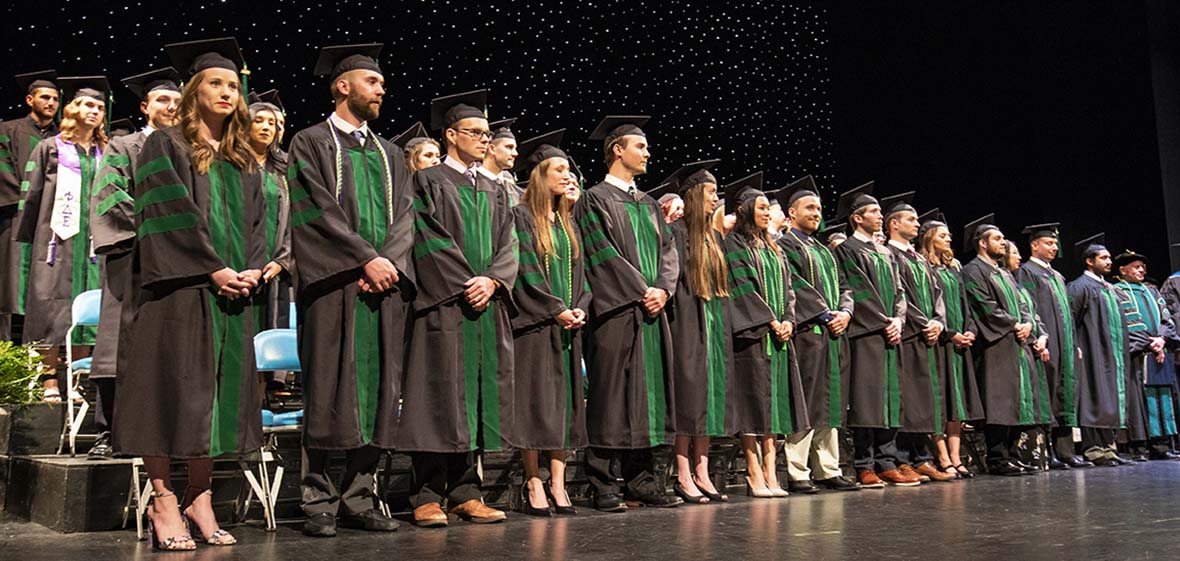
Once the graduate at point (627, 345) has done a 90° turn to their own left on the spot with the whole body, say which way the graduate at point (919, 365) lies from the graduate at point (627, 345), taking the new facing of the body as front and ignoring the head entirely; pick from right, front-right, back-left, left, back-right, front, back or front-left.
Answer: front

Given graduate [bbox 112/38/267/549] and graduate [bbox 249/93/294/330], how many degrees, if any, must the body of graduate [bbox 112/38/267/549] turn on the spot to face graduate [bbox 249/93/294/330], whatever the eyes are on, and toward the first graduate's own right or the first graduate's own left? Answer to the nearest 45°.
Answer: approximately 135° to the first graduate's own left

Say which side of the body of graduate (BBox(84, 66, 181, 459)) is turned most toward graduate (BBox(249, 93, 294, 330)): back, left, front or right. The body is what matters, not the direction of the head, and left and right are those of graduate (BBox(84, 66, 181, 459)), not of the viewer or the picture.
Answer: left

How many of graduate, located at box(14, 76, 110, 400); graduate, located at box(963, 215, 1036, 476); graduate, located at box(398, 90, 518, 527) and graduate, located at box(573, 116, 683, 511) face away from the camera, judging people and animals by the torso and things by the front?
0

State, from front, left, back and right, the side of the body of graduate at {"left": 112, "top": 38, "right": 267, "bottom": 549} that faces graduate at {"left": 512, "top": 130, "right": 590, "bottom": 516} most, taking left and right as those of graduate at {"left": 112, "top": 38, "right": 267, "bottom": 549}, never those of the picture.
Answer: left

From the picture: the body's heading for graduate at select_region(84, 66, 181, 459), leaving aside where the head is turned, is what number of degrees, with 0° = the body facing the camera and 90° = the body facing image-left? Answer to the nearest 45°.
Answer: approximately 315°

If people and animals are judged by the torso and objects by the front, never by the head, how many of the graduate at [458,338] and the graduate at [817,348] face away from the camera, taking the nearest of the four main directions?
0

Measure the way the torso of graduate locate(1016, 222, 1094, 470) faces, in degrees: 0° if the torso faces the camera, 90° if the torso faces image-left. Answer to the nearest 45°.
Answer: approximately 315°

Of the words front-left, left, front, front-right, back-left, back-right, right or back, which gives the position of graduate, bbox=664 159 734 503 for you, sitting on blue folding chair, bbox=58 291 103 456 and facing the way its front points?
front-left

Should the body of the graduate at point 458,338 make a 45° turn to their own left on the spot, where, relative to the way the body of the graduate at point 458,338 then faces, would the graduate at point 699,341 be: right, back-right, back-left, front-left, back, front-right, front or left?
front-left

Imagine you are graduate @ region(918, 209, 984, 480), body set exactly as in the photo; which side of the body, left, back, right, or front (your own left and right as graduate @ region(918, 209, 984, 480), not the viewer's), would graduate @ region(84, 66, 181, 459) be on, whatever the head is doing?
right

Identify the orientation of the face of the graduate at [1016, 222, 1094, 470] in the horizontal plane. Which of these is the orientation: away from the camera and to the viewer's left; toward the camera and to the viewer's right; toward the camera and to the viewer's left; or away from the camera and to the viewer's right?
toward the camera and to the viewer's right
